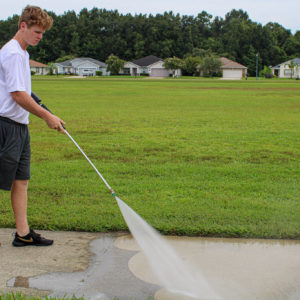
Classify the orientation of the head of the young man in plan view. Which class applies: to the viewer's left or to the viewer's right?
to the viewer's right

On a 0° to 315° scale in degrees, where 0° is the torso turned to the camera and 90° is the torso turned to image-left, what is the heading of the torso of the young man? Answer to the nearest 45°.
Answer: approximately 270°
